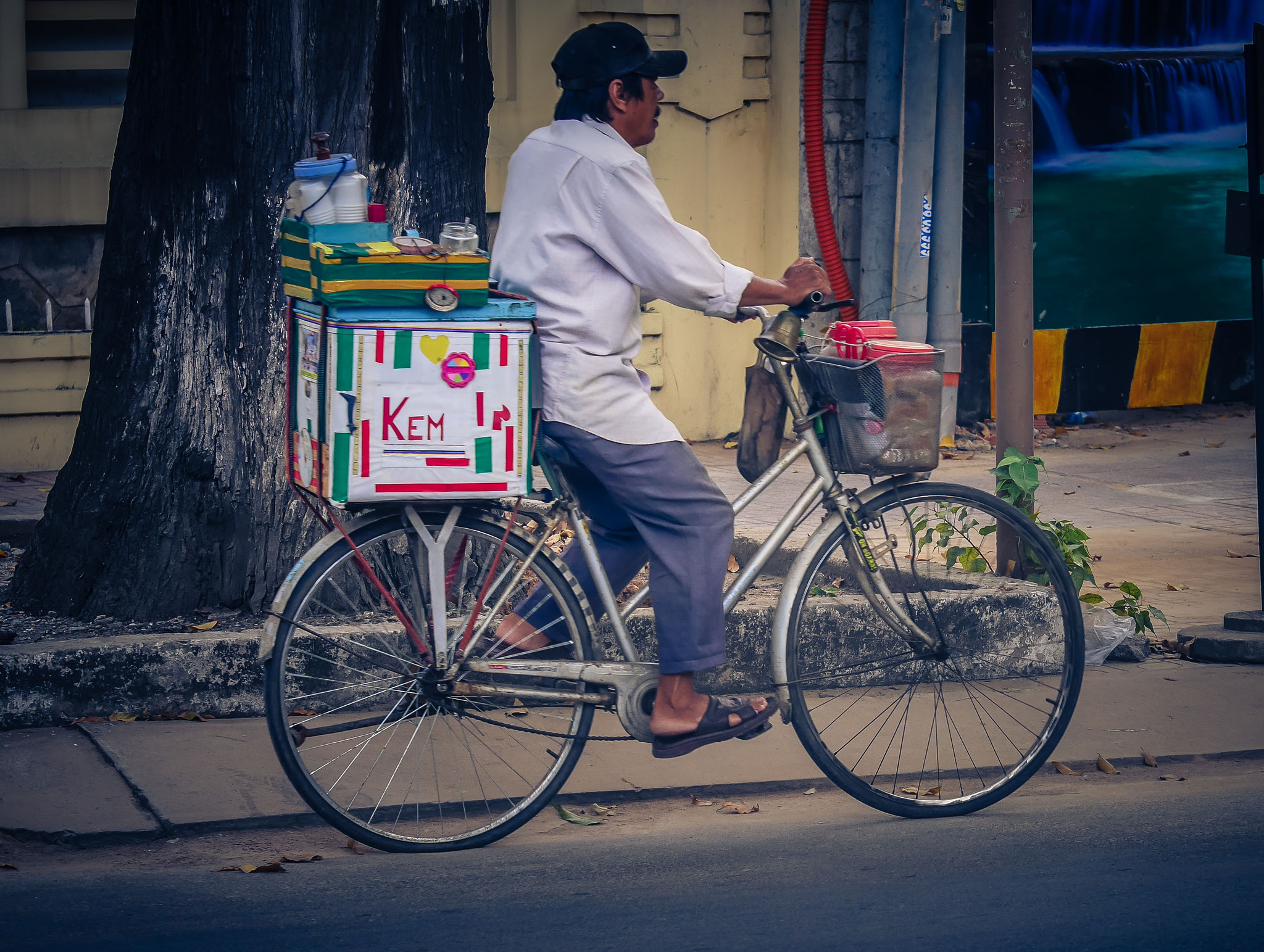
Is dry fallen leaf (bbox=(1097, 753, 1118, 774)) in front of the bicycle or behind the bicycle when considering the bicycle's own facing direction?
in front

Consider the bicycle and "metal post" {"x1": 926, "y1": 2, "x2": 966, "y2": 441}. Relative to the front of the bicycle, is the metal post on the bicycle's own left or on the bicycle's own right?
on the bicycle's own left

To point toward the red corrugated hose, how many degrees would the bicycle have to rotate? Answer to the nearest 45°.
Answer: approximately 90° to its left

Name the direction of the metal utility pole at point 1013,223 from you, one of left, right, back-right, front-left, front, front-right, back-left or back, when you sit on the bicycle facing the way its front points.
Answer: front-left

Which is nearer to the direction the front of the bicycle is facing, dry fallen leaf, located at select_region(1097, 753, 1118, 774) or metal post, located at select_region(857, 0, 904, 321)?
the dry fallen leaf

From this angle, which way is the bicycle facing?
to the viewer's right

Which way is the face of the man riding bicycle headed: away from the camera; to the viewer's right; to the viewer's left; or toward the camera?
to the viewer's right

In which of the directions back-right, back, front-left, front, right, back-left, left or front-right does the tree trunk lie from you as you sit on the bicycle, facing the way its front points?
back-left

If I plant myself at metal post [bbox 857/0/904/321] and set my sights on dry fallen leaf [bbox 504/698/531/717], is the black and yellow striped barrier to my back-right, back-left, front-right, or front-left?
back-left
